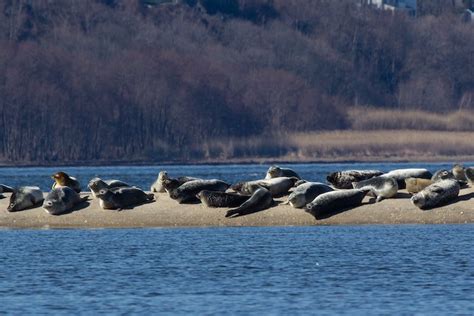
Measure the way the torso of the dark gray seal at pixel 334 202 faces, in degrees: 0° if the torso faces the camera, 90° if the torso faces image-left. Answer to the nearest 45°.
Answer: approximately 45°
